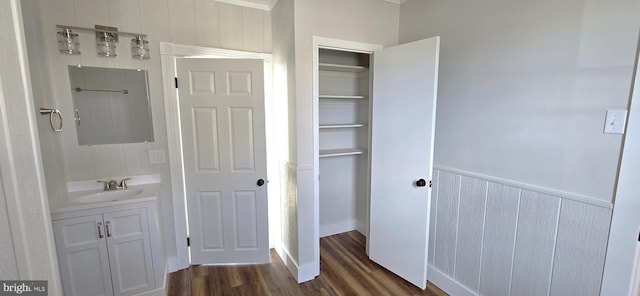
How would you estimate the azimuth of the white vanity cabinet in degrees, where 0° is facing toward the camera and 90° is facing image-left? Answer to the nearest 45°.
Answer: approximately 0°
